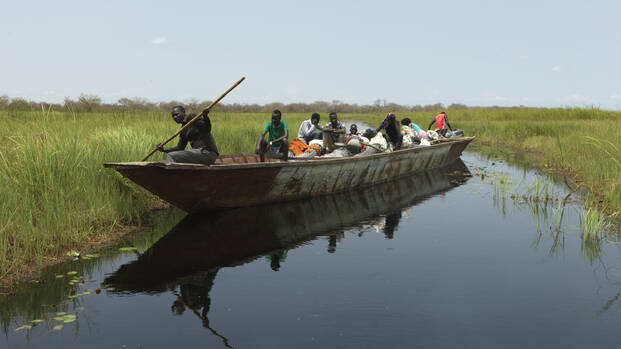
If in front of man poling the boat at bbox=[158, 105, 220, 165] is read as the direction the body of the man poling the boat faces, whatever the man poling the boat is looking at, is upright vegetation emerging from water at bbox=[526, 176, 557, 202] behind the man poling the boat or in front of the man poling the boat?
behind

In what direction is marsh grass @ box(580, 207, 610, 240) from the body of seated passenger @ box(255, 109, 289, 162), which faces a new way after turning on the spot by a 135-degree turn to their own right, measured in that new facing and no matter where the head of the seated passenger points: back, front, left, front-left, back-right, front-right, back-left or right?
back

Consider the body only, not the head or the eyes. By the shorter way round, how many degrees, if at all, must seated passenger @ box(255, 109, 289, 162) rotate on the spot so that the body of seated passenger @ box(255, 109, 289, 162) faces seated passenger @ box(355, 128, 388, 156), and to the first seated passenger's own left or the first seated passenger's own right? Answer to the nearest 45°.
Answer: approximately 135° to the first seated passenger's own left

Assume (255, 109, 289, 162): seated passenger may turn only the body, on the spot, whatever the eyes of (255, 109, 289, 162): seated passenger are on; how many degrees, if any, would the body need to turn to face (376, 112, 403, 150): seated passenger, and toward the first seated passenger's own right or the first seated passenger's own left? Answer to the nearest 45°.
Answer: approximately 135° to the first seated passenger's own left

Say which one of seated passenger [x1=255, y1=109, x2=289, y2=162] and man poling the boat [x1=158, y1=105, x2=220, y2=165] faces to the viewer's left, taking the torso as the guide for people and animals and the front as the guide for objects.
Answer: the man poling the boat

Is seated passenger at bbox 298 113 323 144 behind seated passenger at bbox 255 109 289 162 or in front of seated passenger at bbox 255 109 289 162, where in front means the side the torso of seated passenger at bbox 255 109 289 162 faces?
behind

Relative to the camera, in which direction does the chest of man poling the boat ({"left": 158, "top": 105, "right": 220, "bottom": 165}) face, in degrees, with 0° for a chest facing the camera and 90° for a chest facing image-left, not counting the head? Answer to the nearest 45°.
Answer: approximately 90°

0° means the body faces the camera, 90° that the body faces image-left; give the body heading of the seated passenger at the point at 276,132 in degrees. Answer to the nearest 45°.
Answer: approximately 0°
